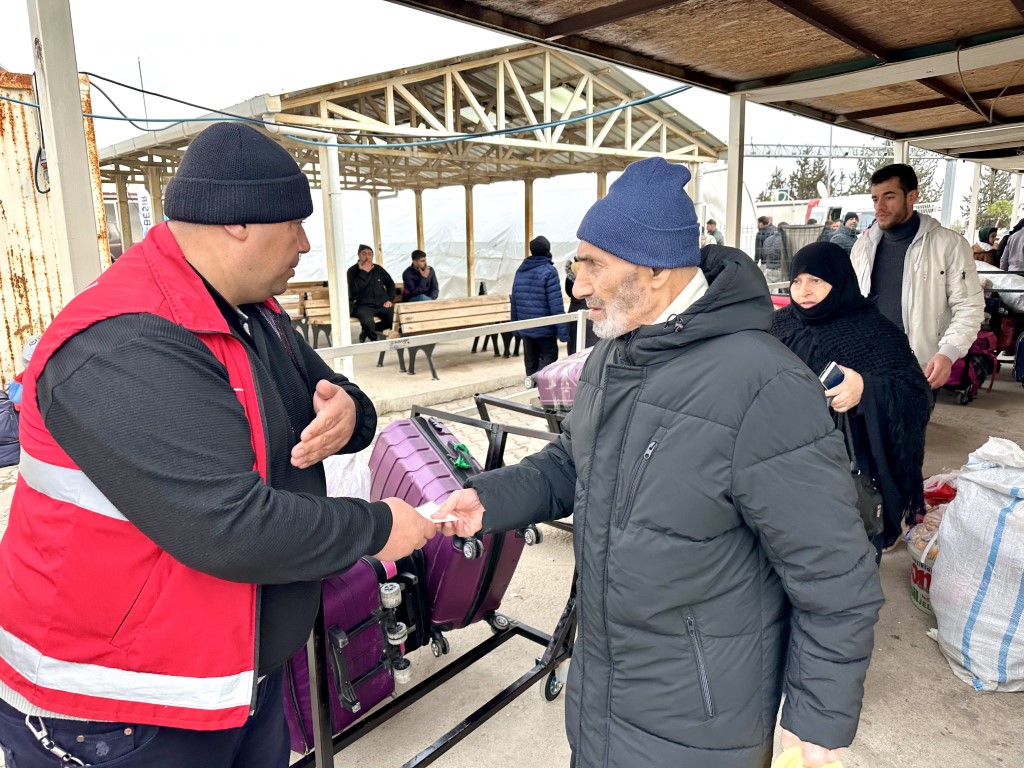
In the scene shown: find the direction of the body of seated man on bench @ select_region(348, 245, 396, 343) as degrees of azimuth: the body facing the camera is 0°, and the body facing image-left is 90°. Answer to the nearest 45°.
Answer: approximately 0°

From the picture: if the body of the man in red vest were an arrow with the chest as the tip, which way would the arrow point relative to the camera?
to the viewer's right

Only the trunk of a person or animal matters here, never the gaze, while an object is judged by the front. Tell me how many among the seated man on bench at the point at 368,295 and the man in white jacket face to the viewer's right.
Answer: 0

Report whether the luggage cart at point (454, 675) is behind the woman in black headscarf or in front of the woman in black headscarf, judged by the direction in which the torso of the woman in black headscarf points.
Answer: in front

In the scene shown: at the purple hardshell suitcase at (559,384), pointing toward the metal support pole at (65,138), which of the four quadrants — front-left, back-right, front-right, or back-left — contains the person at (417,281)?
back-right

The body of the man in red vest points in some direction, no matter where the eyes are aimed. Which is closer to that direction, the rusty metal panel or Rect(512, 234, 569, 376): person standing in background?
the person standing in background

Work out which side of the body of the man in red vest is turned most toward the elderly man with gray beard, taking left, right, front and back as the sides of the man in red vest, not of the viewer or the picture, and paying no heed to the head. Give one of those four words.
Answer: front

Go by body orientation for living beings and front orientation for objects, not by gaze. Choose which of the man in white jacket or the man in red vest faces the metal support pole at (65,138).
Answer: the man in white jacket

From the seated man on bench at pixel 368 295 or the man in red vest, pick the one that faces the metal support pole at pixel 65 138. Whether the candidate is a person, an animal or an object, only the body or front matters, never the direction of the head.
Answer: the seated man on bench

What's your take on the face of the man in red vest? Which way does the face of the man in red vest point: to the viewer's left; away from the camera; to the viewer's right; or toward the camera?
to the viewer's right

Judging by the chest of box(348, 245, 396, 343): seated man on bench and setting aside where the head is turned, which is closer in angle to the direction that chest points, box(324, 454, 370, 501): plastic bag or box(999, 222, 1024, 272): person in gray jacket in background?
the plastic bag

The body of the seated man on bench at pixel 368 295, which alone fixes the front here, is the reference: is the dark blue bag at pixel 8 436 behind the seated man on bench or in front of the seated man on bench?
in front
